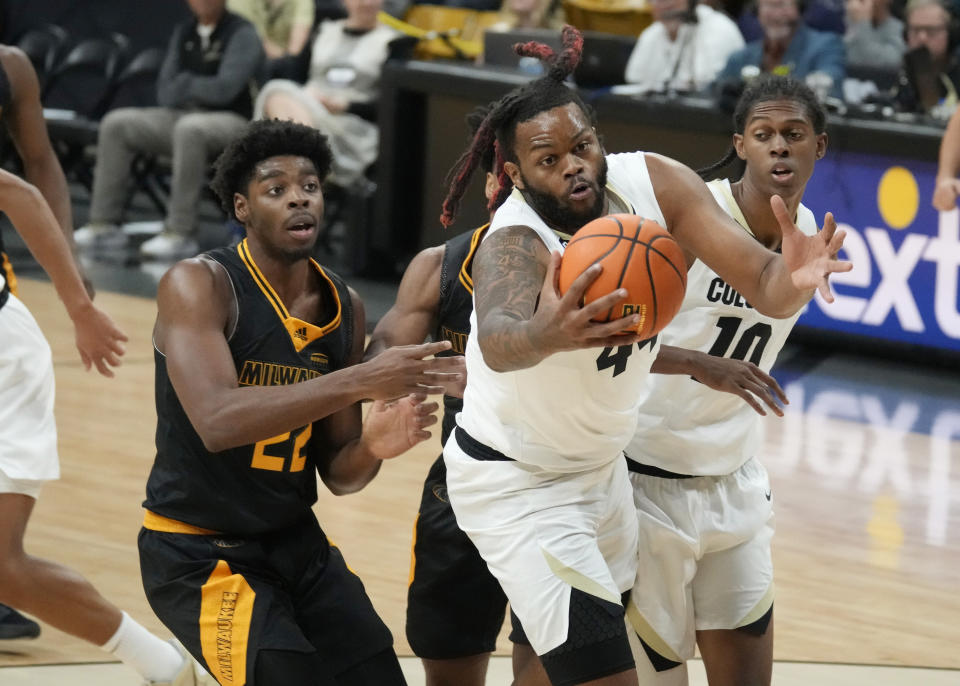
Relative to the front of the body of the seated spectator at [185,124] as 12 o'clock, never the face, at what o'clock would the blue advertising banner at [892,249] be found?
The blue advertising banner is roughly at 9 o'clock from the seated spectator.

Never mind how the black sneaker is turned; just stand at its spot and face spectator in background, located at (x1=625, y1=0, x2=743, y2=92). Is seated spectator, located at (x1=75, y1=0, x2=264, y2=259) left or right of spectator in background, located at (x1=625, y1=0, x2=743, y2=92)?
left

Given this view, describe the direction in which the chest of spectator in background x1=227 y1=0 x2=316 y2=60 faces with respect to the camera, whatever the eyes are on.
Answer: toward the camera

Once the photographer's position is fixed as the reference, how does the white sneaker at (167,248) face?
facing the viewer and to the left of the viewer

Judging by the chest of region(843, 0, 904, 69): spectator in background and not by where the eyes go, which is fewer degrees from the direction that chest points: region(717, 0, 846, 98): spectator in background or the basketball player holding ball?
the basketball player holding ball

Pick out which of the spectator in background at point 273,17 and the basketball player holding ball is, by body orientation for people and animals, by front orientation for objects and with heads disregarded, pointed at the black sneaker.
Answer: the spectator in background

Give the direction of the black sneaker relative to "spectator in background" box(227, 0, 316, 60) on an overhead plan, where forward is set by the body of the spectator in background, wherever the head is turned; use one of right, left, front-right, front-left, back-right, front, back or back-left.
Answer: front

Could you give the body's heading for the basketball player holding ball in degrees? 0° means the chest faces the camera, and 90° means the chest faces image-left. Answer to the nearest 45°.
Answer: approximately 315°

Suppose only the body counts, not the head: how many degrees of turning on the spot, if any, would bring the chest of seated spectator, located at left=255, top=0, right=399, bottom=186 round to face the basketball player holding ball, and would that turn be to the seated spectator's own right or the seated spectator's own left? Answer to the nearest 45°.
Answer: approximately 45° to the seated spectator's own left

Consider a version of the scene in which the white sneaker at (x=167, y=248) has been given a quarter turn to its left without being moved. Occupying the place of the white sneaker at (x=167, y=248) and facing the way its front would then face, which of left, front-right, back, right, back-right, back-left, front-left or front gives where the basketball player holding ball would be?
front-right

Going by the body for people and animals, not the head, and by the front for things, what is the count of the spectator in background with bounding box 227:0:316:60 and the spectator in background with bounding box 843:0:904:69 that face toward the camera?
2

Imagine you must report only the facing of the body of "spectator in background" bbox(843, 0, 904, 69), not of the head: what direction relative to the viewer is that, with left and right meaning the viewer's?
facing the viewer

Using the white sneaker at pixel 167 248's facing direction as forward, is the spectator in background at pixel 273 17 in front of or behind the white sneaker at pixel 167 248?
behind

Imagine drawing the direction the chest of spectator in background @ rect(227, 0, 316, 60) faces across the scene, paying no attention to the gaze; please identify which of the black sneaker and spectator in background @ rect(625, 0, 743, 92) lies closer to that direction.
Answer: the black sneaker

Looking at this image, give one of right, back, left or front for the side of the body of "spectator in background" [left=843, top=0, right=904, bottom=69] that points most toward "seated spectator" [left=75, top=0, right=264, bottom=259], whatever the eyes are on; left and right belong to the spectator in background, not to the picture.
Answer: right

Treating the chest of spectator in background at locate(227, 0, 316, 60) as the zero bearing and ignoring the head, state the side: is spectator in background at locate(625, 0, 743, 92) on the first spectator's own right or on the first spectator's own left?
on the first spectator's own left
